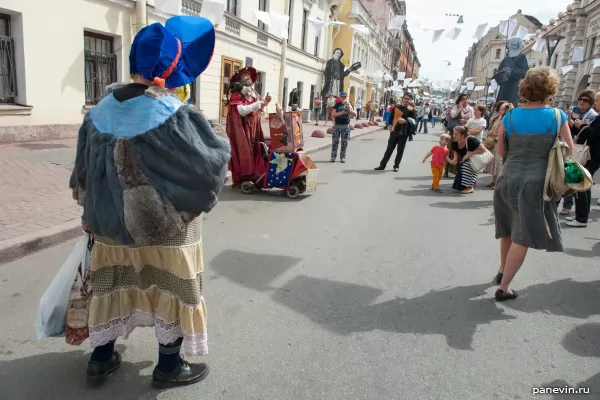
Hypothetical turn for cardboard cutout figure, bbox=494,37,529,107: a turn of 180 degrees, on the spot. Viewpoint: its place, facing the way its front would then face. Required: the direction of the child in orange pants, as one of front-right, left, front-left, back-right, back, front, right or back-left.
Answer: back

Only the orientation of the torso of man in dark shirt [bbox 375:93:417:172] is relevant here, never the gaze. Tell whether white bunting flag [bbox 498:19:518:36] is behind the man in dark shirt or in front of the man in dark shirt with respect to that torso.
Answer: behind

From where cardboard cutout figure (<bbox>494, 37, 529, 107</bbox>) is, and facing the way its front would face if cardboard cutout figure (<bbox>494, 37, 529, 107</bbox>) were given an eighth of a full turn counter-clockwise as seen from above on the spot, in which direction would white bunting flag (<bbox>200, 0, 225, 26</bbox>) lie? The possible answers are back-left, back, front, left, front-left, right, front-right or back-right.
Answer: right

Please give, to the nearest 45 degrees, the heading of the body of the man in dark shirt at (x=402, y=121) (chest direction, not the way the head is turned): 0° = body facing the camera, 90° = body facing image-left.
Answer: approximately 0°

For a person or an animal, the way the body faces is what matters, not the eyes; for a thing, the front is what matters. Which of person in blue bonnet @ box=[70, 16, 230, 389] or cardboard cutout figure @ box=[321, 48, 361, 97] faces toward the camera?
the cardboard cutout figure

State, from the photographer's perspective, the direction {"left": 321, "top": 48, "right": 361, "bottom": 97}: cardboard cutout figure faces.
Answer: facing the viewer

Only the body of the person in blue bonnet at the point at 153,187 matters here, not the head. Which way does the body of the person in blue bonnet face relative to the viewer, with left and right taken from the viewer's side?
facing away from the viewer and to the right of the viewer

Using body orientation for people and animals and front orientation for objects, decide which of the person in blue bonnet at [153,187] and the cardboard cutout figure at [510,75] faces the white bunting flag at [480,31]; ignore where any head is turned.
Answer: the person in blue bonnet

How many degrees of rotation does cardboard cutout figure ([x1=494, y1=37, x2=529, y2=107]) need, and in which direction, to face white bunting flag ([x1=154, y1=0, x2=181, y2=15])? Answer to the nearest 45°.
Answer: approximately 45° to its right

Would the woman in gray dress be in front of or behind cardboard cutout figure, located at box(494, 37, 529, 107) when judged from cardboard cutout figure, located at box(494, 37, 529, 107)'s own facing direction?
in front

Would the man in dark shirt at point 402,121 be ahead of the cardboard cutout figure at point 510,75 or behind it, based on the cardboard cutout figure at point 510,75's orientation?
ahead

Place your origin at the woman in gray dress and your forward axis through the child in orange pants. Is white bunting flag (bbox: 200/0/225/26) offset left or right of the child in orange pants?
left

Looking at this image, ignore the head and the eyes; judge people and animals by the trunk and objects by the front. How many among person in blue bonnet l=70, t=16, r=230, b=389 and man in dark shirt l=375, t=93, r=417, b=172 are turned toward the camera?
1

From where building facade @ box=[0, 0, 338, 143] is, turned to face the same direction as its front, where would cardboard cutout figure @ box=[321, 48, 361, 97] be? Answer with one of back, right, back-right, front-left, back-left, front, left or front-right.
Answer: left

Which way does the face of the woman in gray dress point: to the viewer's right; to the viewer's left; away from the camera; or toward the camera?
away from the camera

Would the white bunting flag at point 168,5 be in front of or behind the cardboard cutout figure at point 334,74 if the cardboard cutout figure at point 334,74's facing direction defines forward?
in front

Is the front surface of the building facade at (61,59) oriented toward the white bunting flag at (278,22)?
no

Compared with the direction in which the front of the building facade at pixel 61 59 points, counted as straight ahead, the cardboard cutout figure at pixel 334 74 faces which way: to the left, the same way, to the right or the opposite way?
to the right

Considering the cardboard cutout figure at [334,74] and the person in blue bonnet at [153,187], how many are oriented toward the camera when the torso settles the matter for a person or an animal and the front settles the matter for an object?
1
